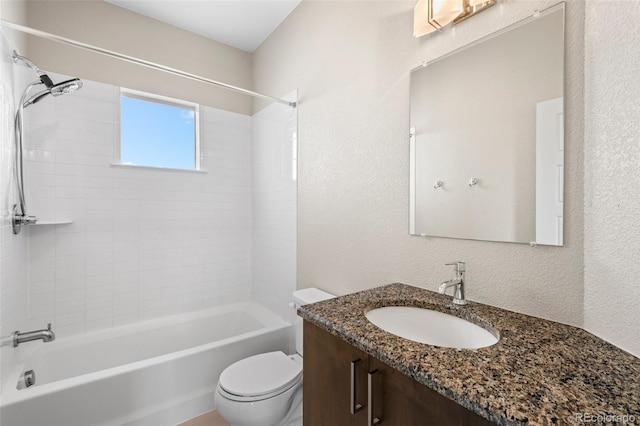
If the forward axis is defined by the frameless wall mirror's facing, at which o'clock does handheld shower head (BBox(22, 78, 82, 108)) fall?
The handheld shower head is roughly at 1 o'clock from the frameless wall mirror.

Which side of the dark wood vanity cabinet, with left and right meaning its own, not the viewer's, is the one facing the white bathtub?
right

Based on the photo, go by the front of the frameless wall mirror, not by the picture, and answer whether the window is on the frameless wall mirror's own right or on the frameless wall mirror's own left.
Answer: on the frameless wall mirror's own right

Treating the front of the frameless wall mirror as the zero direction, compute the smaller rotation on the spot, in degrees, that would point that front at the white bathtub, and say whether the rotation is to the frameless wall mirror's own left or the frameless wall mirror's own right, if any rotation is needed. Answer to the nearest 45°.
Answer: approximately 45° to the frameless wall mirror's own right

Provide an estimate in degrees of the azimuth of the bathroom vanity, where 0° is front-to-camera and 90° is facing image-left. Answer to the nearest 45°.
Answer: approximately 45°

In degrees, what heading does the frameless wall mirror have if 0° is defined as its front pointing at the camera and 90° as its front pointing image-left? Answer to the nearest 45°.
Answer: approximately 45°

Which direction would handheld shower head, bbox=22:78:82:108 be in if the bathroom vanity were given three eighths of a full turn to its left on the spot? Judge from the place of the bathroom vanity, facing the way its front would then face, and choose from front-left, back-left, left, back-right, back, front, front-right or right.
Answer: back

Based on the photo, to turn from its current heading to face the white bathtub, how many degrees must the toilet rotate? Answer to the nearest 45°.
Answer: approximately 90° to its right

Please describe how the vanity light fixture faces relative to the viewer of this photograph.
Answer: facing the viewer and to the left of the viewer
